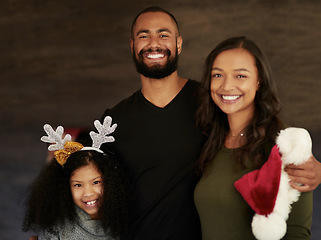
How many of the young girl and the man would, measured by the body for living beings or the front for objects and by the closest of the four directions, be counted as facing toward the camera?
2

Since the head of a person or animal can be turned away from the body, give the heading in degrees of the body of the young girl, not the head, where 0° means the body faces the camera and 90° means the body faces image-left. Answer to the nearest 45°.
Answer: approximately 0°

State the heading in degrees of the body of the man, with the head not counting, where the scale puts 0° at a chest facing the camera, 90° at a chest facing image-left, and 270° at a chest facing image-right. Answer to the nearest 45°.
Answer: approximately 0°
